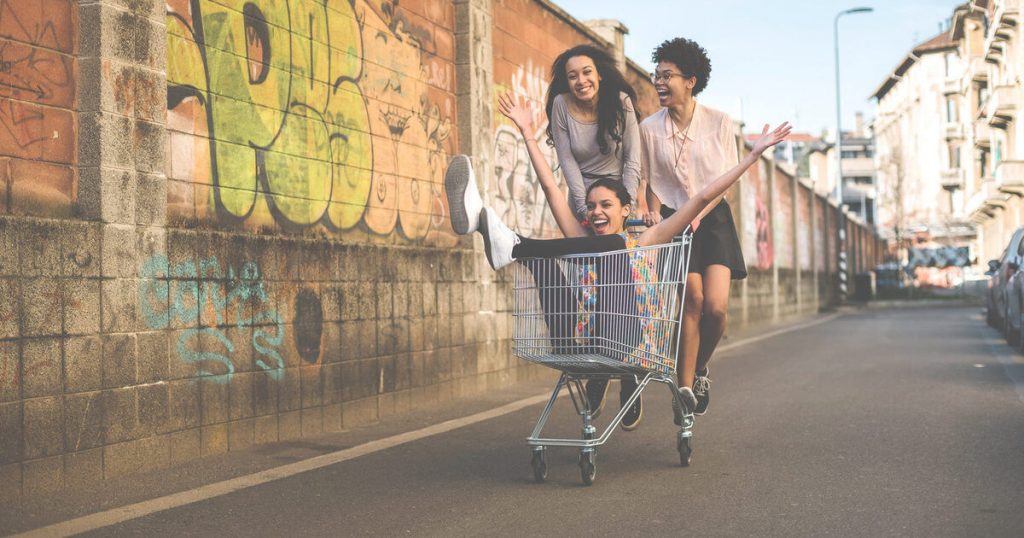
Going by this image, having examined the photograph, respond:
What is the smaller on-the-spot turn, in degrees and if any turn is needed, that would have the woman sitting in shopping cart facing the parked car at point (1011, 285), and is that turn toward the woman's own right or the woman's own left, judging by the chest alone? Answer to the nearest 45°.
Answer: approximately 180°

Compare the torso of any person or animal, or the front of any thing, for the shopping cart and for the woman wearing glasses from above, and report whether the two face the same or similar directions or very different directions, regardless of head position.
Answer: same or similar directions

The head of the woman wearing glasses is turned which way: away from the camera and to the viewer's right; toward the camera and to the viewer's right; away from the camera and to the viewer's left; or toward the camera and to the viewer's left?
toward the camera and to the viewer's left

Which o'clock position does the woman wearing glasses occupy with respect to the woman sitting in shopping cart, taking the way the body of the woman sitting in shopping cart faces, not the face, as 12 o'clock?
The woman wearing glasses is roughly at 6 o'clock from the woman sitting in shopping cart.

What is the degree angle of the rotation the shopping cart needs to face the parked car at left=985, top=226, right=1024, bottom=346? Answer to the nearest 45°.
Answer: approximately 180°

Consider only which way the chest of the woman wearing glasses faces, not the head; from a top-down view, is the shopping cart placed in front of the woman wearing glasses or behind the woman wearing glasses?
in front

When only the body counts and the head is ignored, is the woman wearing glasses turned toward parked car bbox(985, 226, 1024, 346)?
no

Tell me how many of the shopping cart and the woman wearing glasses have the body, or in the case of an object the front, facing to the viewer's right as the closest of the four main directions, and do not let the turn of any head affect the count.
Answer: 0

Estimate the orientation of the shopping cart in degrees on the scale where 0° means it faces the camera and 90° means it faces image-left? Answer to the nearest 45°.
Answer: approximately 45°

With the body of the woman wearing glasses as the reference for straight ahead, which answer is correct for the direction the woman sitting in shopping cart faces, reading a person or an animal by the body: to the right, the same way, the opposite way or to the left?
the same way

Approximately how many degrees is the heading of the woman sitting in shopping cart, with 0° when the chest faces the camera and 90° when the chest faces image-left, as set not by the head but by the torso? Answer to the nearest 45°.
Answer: approximately 45°

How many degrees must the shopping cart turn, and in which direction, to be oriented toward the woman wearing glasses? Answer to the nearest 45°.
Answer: approximately 180°
